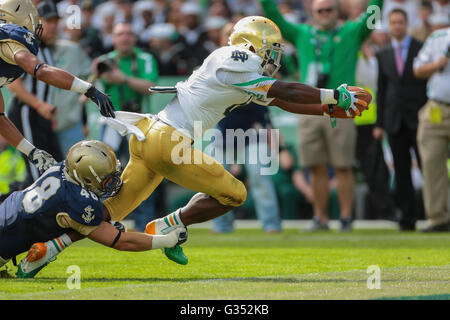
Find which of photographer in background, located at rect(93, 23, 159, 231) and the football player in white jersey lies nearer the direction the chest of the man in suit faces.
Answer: the football player in white jersey

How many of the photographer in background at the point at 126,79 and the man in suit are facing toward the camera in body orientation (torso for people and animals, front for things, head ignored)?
2

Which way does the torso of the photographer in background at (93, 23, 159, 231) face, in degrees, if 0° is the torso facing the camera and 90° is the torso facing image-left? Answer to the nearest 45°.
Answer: approximately 0°

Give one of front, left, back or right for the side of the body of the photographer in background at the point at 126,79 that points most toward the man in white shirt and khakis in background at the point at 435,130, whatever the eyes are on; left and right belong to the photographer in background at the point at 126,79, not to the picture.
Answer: left

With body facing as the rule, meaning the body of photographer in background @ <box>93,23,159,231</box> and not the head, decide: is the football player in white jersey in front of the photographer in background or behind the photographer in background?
in front

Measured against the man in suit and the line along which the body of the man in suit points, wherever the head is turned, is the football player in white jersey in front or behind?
in front

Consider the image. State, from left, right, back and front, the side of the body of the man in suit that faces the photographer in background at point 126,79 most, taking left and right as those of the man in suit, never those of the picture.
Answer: right

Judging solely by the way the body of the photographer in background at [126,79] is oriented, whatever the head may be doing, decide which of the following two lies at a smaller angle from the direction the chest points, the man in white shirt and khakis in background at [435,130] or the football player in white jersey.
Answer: the football player in white jersey
